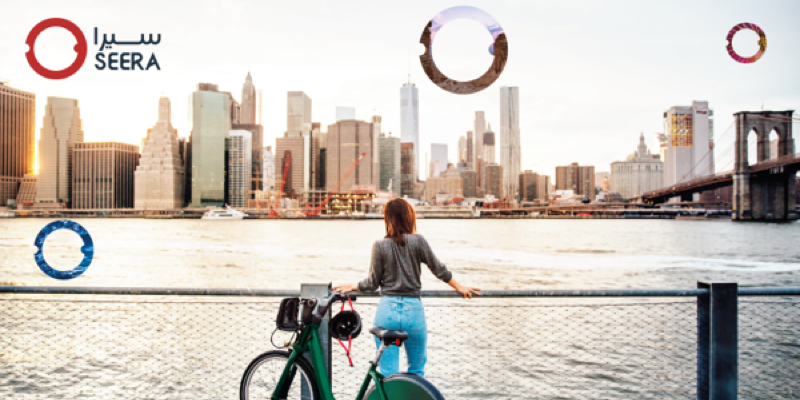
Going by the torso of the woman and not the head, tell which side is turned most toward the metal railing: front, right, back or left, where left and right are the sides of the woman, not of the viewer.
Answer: front

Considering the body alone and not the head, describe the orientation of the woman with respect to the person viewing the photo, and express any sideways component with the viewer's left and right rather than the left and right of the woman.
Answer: facing away from the viewer

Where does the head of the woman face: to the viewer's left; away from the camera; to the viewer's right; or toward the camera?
away from the camera
